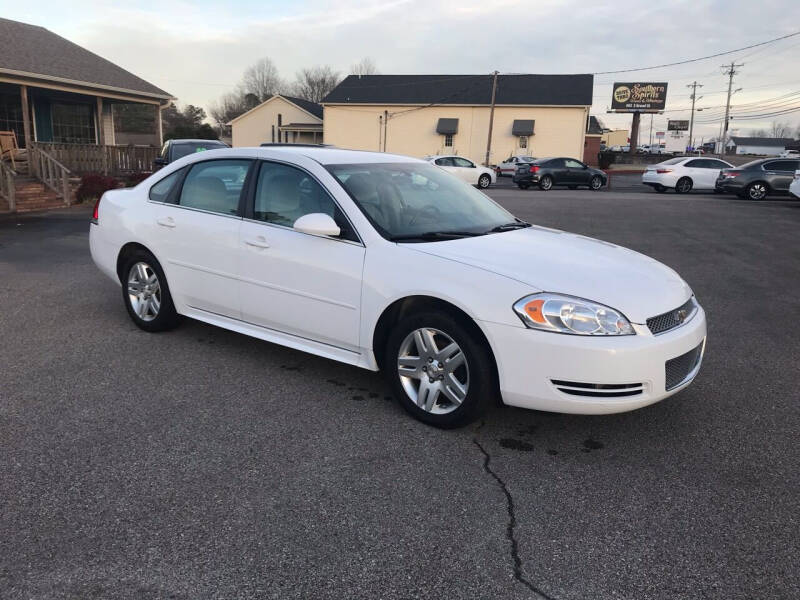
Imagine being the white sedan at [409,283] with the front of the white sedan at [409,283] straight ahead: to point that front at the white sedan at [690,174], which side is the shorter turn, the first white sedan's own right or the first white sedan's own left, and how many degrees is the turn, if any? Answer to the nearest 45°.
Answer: approximately 90° to the first white sedan's own left

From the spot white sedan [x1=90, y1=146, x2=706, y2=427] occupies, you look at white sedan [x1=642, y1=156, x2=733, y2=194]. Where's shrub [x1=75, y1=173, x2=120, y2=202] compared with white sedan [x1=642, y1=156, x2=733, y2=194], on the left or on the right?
left

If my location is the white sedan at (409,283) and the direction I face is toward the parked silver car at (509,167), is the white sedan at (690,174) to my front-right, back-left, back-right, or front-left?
front-right

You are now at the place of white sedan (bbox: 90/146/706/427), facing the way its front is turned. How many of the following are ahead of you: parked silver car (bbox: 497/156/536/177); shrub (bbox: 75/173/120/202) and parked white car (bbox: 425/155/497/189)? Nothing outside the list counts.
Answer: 0

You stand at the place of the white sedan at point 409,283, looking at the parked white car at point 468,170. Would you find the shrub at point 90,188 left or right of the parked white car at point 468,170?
left

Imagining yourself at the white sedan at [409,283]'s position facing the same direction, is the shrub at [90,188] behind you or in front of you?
behind

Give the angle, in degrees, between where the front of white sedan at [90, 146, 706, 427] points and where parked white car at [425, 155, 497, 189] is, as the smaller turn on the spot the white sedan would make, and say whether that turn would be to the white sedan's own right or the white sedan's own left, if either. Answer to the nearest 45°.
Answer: approximately 135° to the white sedan's own left

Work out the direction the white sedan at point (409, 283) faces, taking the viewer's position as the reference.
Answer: facing the viewer and to the right of the viewer

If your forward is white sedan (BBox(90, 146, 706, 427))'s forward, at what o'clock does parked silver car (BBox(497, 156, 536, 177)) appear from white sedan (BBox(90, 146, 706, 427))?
The parked silver car is roughly at 8 o'clock from the white sedan.

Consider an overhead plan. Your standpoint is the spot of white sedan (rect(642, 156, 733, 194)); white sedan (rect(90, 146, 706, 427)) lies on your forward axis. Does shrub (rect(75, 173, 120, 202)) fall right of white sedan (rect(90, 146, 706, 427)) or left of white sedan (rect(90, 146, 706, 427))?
right

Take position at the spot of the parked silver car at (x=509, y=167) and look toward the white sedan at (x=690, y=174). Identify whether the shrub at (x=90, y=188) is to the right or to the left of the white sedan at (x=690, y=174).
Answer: right

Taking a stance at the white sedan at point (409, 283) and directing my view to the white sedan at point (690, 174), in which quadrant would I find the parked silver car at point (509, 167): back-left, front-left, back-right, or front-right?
front-left

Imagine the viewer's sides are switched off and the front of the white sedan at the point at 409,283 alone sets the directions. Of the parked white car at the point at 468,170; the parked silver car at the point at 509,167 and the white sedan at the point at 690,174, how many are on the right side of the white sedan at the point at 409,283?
0
